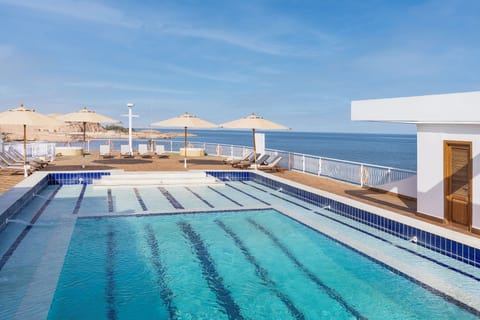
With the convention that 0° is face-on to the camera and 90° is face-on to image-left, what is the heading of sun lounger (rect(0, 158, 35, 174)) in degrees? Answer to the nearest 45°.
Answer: approximately 270°

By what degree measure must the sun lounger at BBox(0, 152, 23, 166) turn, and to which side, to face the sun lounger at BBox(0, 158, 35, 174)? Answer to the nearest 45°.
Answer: approximately 90° to its right

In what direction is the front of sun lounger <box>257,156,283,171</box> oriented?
to the viewer's left

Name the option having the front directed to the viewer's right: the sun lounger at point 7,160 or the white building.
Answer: the sun lounger

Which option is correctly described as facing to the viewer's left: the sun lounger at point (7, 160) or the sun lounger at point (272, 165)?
the sun lounger at point (272, 165)

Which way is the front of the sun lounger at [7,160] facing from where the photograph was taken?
facing to the right of the viewer

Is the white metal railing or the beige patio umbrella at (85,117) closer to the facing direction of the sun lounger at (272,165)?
the beige patio umbrella

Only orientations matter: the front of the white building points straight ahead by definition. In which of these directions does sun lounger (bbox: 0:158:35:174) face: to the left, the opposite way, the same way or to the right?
the opposite way

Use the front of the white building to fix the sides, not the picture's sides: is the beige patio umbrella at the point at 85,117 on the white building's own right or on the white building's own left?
on the white building's own right

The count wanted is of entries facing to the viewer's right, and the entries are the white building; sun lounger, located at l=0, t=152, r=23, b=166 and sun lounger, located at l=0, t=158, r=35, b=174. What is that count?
2

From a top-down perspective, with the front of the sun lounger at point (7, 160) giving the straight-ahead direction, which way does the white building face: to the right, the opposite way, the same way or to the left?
the opposite way

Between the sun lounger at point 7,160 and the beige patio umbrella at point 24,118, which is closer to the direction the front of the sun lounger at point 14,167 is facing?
the beige patio umbrella
